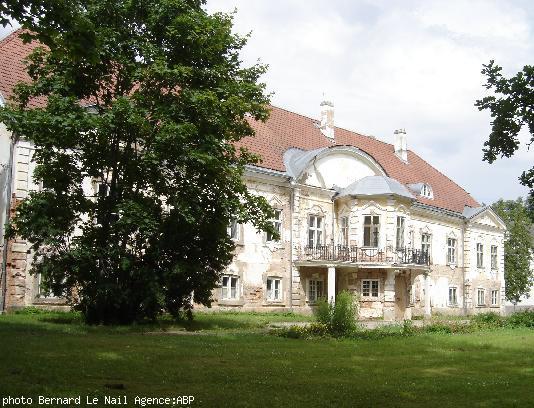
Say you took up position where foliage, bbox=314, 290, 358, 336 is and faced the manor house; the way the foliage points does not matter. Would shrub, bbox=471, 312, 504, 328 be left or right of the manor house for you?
right

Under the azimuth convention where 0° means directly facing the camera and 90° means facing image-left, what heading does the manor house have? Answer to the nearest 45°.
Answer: approximately 315°

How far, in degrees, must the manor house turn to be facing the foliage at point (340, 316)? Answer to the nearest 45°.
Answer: approximately 45° to its right

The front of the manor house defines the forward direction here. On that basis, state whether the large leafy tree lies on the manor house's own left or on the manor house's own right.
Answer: on the manor house's own right
